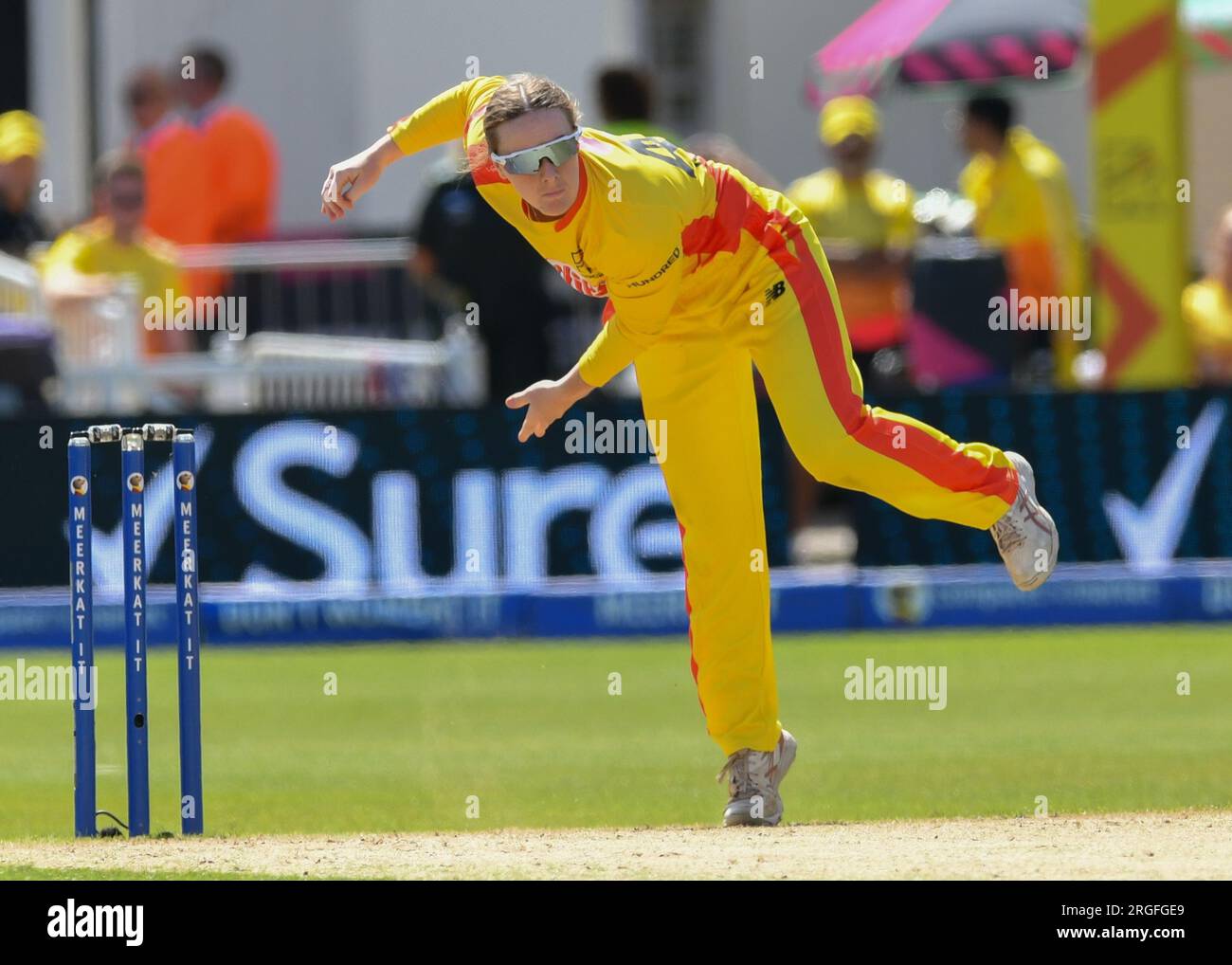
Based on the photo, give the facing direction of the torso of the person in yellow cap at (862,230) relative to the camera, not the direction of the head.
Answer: toward the camera

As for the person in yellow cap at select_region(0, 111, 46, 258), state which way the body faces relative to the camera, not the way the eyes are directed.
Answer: toward the camera

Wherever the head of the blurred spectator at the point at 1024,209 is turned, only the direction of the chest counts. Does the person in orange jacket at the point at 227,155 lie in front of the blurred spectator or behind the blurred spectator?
in front

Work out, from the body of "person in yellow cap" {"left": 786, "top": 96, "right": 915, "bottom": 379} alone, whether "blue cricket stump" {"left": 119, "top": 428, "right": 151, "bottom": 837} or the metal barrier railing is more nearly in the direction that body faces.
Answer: the blue cricket stump

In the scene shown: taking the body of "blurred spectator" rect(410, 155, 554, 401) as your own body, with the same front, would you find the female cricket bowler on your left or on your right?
on your left

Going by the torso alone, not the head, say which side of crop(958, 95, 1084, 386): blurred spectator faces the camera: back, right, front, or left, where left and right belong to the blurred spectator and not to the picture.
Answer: left

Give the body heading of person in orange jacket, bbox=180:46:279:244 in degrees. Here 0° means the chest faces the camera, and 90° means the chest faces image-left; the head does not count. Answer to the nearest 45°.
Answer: approximately 90°

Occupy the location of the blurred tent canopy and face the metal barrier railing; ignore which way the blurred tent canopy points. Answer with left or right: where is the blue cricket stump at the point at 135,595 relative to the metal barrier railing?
left

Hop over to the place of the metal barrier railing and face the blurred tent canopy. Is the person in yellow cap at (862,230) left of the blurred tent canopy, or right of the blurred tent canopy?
right
